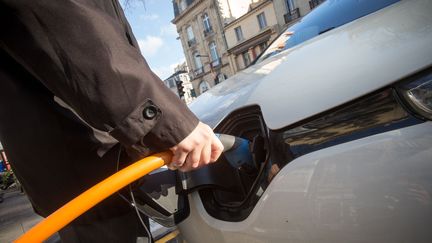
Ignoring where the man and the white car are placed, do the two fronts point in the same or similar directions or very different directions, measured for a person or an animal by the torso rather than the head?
very different directions

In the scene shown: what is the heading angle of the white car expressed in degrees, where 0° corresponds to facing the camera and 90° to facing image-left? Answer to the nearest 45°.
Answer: approximately 45°

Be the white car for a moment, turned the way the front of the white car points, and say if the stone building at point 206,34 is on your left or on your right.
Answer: on your right

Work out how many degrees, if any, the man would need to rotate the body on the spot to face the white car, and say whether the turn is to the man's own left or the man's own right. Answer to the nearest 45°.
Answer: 0° — they already face it

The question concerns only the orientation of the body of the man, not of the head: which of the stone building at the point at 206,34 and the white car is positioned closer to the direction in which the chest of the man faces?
the white car

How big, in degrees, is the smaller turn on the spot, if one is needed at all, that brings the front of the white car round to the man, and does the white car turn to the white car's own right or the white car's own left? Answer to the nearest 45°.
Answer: approximately 45° to the white car's own right

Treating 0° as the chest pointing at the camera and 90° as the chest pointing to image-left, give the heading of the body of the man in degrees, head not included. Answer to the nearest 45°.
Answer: approximately 270°
